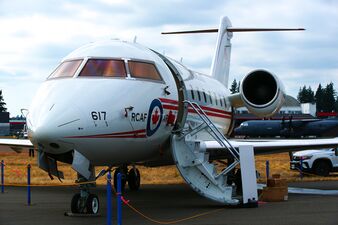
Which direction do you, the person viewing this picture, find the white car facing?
facing the viewer and to the left of the viewer

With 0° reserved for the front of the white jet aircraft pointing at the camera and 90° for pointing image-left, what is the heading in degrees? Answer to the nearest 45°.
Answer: approximately 45°

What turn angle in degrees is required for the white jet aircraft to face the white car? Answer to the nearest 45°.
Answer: approximately 180°

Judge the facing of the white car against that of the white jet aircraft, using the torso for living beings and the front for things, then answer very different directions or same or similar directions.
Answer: same or similar directions

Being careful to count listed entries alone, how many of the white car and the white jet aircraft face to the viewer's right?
0

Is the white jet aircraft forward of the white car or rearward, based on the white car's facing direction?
forward
